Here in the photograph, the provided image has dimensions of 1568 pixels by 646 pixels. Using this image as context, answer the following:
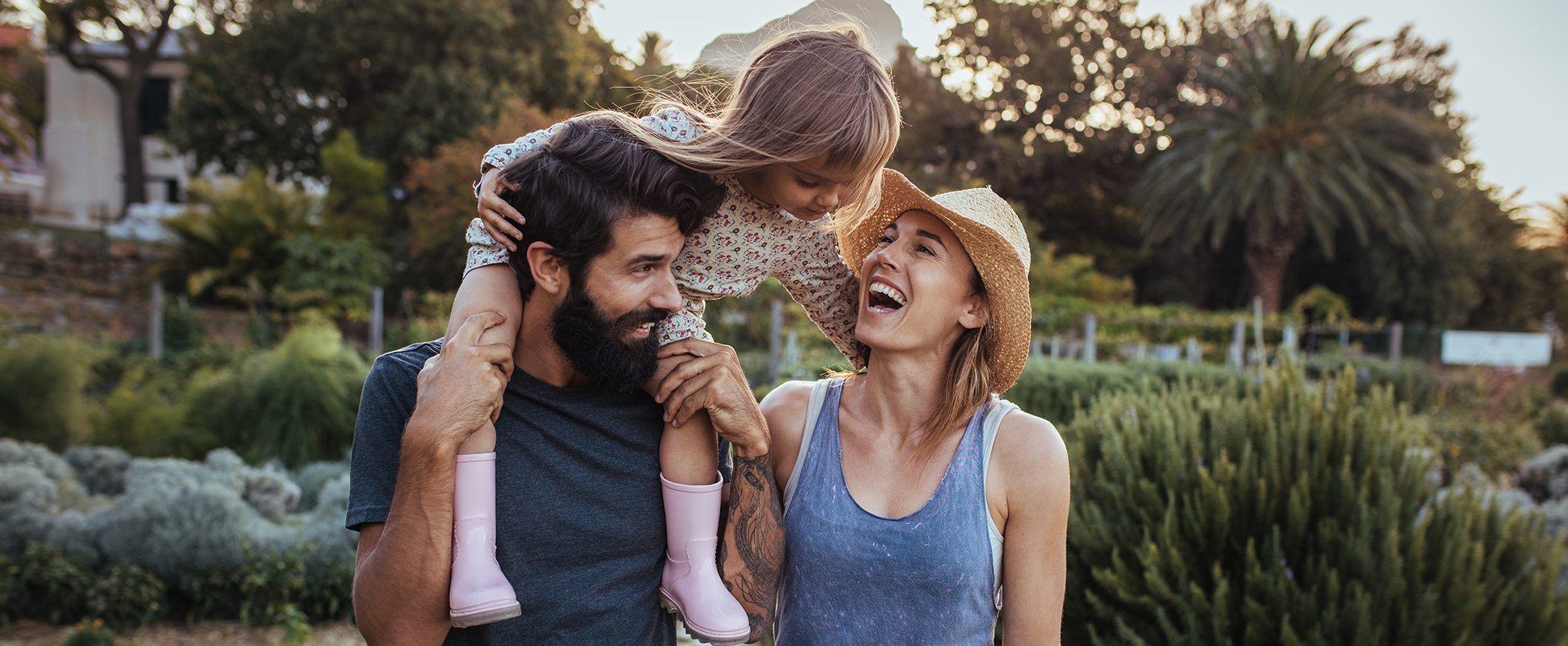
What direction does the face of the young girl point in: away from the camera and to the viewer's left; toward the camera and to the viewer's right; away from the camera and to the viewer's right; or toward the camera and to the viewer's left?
toward the camera and to the viewer's right

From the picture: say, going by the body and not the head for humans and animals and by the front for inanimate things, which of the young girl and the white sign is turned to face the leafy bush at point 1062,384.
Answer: the white sign

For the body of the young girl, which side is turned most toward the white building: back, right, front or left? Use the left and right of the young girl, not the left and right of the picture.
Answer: back

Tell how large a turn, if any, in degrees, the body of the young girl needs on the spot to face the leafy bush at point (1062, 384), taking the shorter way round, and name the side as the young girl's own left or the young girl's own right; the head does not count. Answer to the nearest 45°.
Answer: approximately 90° to the young girl's own left

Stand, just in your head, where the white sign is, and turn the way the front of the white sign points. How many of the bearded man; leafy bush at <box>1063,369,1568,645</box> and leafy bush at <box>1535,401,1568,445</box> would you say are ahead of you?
3

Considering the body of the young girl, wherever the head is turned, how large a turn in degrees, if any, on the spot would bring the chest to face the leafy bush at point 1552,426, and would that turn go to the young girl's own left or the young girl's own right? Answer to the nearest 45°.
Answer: approximately 90° to the young girl's own left

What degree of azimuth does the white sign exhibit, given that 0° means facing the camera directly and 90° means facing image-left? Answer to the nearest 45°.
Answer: approximately 0°

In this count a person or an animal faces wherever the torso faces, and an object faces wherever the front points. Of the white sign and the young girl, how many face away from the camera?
0

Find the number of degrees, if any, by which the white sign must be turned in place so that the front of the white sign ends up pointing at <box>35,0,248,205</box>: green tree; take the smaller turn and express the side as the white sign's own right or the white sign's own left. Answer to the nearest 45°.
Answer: approximately 45° to the white sign's own right

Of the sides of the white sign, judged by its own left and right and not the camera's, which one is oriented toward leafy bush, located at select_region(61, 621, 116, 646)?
front
